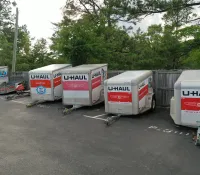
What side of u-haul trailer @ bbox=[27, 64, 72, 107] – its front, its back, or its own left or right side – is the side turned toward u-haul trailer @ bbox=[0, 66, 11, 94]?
right

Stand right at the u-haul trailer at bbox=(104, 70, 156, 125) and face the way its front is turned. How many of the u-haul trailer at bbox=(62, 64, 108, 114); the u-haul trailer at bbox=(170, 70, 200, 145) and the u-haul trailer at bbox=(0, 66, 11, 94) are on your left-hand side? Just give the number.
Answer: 1

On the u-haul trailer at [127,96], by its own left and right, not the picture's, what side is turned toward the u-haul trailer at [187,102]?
left

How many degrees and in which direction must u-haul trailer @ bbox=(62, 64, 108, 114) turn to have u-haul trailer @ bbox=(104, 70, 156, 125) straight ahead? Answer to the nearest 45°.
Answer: approximately 90° to its left

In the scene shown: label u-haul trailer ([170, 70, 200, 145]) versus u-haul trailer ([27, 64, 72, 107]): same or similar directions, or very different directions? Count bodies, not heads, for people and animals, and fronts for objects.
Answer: same or similar directions

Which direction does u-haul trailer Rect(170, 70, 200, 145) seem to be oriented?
toward the camera

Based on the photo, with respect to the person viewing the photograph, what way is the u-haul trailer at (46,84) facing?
facing the viewer and to the left of the viewer
